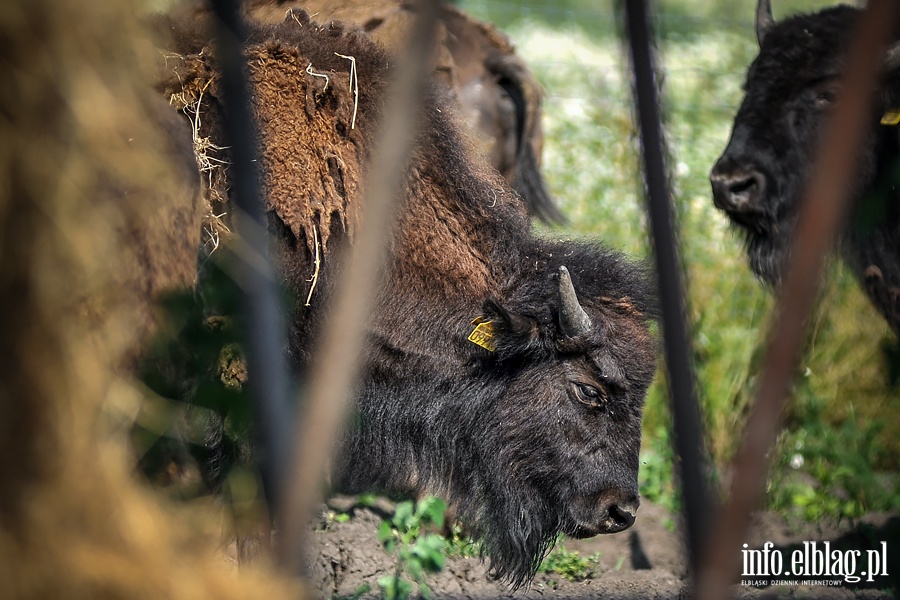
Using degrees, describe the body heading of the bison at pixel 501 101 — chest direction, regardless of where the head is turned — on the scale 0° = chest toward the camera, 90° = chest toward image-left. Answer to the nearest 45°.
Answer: approximately 90°

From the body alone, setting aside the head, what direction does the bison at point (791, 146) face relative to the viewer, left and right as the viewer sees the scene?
facing the viewer and to the left of the viewer

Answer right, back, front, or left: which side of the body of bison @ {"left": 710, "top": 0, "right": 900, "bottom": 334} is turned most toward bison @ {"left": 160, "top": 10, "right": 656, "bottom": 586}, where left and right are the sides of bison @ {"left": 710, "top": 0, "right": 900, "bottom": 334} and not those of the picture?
front

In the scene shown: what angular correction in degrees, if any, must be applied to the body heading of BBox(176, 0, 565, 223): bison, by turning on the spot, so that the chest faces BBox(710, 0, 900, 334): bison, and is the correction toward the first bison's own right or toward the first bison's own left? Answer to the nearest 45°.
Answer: approximately 135° to the first bison's own left

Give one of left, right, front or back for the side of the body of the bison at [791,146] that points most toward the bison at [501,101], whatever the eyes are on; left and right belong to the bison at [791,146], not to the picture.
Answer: right

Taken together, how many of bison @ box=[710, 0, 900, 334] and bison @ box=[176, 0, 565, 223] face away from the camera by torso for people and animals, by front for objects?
0
